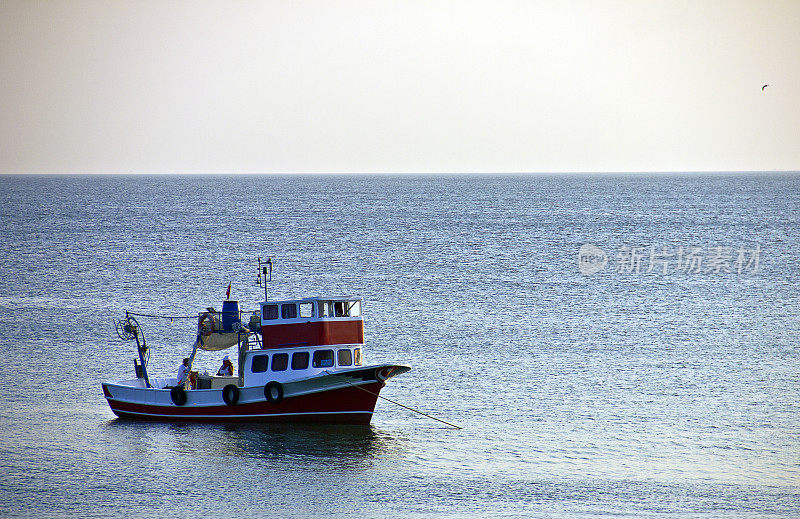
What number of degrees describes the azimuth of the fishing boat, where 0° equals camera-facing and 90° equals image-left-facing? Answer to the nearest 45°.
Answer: approximately 315°
